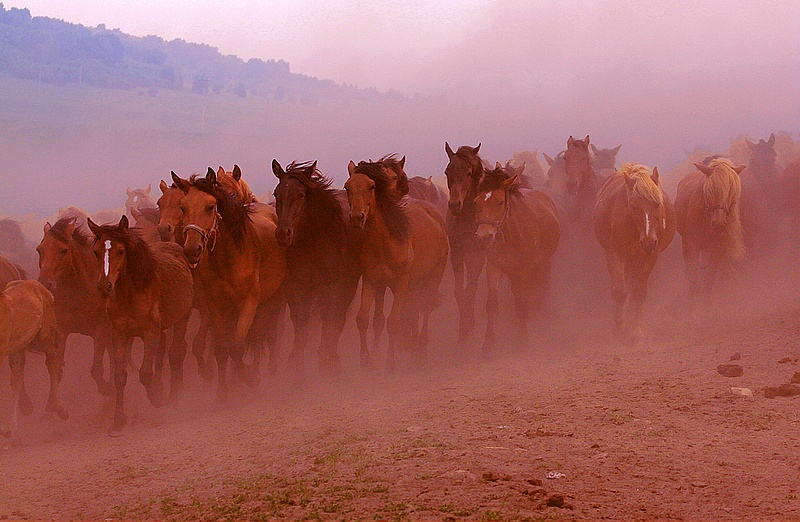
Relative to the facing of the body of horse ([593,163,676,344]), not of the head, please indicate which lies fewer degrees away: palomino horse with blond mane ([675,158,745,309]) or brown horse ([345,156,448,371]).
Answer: the brown horse

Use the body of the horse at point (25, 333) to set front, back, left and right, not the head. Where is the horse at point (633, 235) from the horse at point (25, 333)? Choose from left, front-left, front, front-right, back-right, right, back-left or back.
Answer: back-left

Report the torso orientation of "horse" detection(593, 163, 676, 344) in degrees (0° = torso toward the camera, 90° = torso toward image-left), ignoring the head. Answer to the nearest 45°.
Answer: approximately 0°

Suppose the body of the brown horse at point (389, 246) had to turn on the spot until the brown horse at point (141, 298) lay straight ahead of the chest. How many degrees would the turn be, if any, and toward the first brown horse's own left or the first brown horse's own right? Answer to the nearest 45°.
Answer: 0° — it already faces it

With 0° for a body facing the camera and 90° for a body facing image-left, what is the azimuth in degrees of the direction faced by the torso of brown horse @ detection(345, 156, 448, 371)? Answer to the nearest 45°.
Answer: approximately 45°

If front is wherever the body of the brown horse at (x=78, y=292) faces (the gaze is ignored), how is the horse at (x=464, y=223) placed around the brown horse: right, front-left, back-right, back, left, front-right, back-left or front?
back-left

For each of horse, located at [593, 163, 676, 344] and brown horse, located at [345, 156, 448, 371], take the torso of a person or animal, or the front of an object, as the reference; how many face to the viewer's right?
0

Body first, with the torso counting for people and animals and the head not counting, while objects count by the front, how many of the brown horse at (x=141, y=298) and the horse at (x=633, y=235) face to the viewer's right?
0

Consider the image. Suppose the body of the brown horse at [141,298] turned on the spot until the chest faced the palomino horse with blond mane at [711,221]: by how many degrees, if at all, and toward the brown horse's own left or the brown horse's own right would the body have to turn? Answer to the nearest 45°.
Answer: approximately 135° to the brown horse's own left

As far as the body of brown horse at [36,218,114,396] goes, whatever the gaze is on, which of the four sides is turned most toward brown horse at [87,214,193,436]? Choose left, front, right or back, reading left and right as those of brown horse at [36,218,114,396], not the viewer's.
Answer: left
